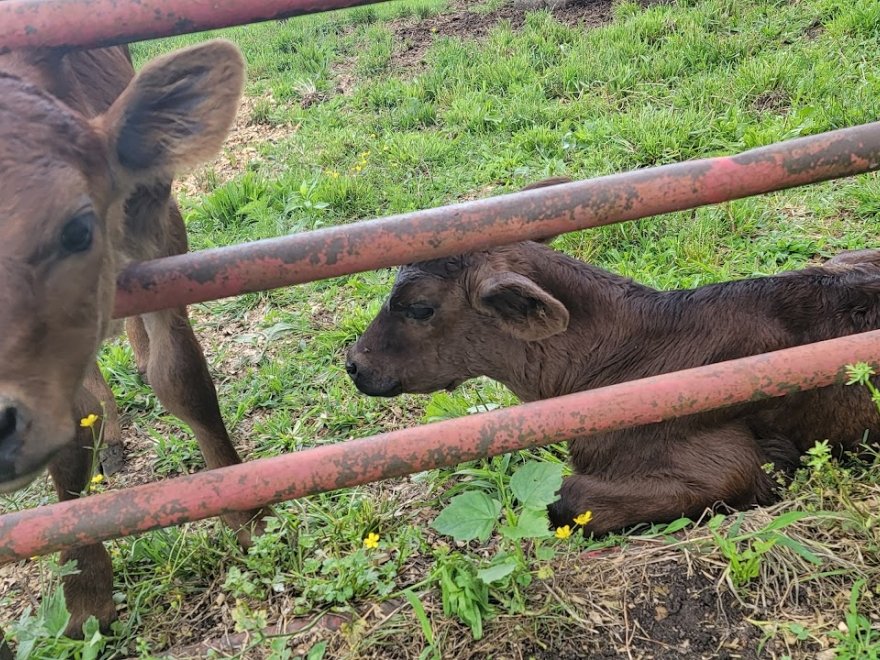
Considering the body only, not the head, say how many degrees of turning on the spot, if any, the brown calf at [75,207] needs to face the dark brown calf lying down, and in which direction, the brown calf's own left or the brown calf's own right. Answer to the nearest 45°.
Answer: approximately 90° to the brown calf's own left

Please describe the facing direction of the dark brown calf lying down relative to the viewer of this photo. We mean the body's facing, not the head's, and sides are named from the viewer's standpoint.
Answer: facing to the left of the viewer

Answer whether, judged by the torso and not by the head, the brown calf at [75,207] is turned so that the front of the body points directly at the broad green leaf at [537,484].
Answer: no

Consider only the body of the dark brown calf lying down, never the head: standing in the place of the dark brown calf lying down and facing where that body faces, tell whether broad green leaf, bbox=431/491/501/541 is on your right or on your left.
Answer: on your left

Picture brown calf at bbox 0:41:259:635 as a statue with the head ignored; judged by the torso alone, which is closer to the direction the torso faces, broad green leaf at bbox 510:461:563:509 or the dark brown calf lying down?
the broad green leaf

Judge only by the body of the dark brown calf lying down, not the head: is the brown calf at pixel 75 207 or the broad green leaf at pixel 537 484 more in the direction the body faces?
the brown calf

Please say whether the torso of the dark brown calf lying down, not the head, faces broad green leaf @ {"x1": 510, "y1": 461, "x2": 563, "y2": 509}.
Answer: no

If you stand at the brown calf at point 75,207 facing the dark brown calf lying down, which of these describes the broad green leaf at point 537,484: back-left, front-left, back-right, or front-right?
front-right

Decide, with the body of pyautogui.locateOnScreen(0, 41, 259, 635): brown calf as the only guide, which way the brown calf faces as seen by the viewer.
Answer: toward the camera

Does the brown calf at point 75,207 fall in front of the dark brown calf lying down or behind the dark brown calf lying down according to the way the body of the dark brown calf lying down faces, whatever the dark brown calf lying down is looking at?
in front
